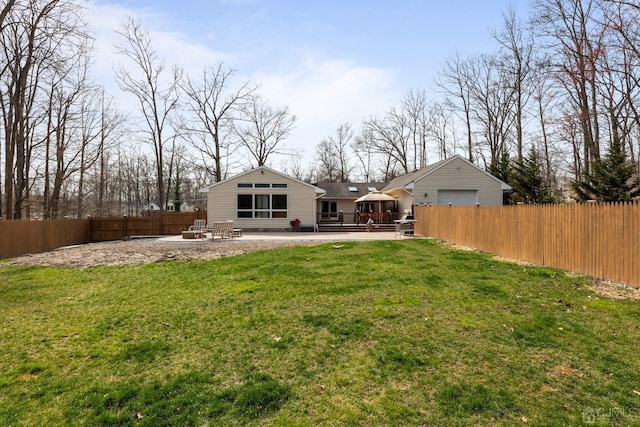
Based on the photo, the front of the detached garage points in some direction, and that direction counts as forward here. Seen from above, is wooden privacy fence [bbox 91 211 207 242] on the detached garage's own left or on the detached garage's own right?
on the detached garage's own right

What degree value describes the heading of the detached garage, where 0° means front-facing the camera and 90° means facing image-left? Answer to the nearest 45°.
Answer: approximately 0°

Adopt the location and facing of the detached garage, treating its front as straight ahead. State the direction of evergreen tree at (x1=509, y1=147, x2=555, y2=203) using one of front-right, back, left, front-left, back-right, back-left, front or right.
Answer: back-left

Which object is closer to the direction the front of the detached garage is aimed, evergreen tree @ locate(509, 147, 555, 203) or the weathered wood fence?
the weathered wood fence
